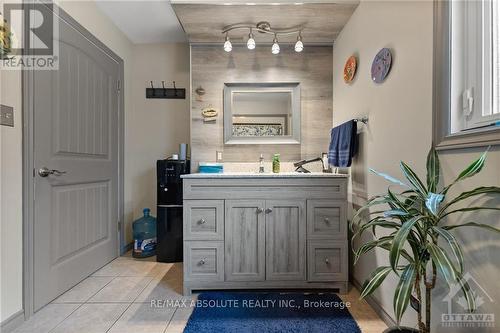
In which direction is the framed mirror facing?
toward the camera

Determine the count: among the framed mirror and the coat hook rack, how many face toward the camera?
2

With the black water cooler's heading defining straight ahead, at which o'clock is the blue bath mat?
The blue bath mat is roughly at 11 o'clock from the black water cooler.

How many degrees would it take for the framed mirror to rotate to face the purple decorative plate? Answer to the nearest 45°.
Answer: approximately 45° to its left

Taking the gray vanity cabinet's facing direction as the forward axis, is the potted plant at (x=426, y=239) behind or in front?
in front

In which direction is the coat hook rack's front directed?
toward the camera

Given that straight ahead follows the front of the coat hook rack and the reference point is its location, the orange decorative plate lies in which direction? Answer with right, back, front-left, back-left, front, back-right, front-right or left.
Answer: front-left

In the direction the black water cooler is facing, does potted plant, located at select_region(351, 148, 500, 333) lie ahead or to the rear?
ahead

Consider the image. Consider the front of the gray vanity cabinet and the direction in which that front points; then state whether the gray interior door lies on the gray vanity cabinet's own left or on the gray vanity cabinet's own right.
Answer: on the gray vanity cabinet's own right

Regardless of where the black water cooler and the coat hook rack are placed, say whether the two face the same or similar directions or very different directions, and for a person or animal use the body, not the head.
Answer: same or similar directions
